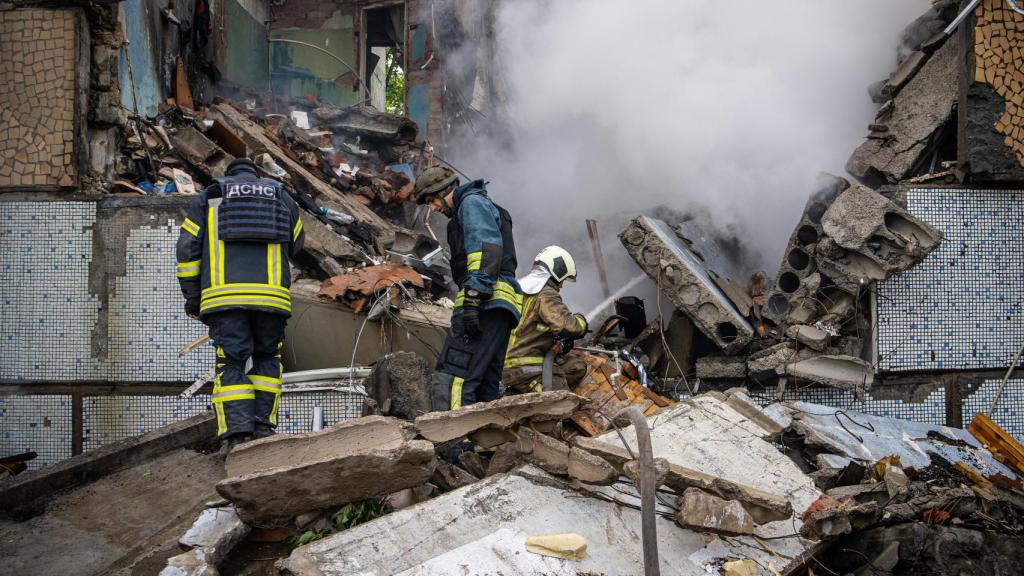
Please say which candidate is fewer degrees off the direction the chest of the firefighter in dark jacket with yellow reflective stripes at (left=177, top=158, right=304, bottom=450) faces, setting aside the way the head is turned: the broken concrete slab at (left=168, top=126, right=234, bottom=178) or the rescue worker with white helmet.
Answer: the broken concrete slab

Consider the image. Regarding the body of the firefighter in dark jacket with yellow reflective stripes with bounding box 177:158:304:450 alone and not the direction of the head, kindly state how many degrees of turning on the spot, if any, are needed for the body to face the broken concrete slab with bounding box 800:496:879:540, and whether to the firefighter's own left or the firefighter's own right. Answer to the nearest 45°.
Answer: approximately 135° to the firefighter's own right

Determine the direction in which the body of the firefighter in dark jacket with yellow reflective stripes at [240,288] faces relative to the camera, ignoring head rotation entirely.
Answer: away from the camera

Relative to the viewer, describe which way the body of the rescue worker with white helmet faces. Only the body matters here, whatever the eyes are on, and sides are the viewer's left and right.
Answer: facing to the right of the viewer

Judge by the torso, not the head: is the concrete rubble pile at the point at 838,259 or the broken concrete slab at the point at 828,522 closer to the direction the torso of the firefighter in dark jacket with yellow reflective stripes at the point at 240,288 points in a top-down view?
the concrete rubble pile

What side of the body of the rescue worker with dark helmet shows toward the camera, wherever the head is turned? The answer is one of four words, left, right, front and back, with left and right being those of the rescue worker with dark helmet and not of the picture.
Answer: left

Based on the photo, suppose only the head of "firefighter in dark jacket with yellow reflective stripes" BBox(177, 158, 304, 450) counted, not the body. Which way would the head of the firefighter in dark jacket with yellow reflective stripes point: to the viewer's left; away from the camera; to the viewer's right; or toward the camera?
away from the camera

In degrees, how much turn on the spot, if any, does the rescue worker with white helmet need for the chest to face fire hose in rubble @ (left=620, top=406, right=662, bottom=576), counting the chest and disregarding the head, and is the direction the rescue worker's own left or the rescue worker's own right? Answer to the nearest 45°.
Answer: approximately 90° to the rescue worker's own right

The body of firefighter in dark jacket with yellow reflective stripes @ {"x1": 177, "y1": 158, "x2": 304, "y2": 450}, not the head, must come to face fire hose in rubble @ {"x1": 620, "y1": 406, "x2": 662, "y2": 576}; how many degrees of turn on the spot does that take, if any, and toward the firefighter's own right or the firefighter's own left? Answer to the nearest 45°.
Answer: approximately 135° to the firefighter's own right
